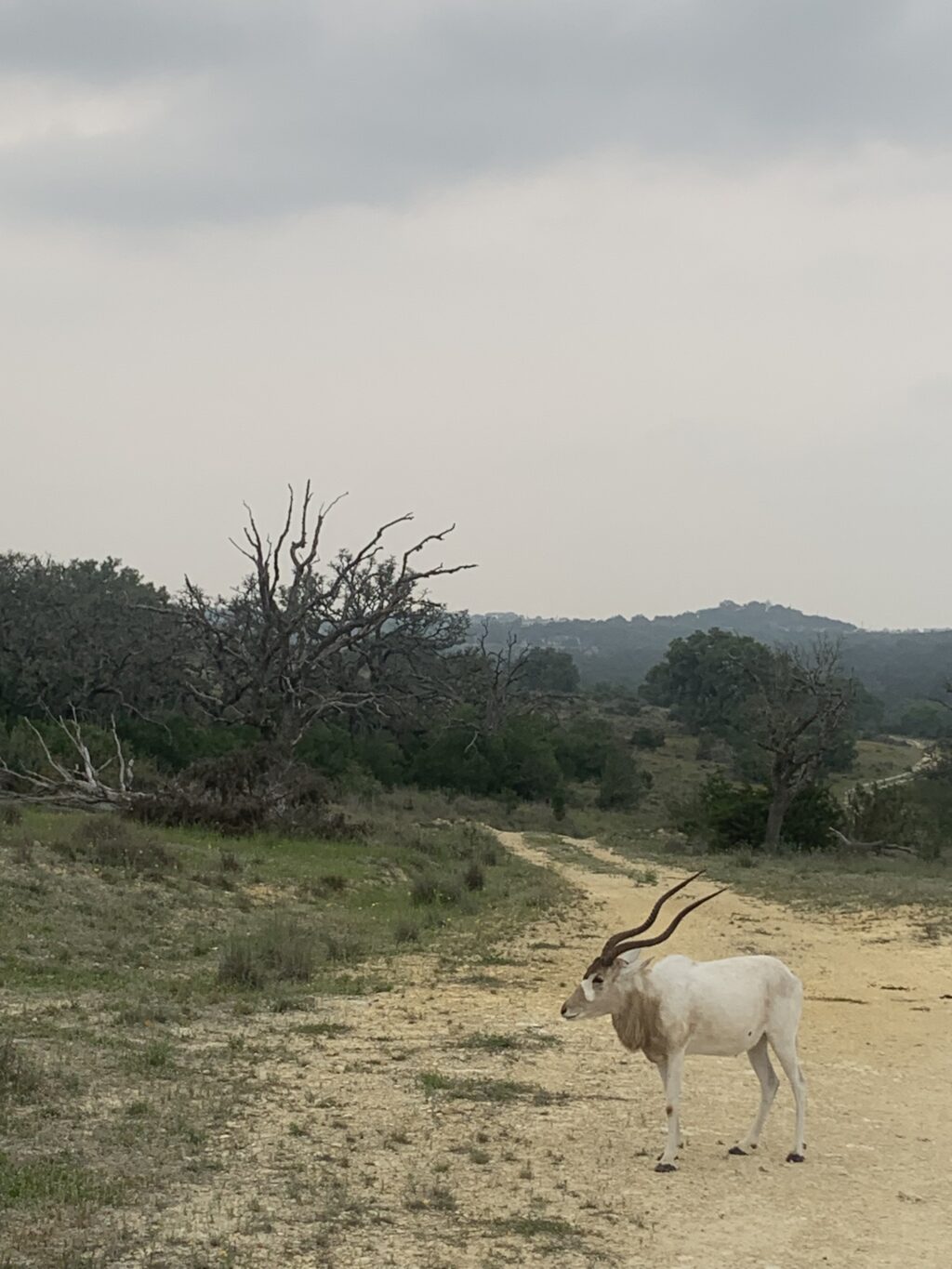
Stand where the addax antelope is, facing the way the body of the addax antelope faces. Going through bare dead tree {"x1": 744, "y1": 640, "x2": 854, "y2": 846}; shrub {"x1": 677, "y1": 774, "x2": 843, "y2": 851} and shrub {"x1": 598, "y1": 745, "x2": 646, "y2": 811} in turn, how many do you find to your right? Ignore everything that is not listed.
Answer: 3

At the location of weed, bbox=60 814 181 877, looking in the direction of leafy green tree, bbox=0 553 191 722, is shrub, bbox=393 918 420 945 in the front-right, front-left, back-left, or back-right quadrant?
back-right

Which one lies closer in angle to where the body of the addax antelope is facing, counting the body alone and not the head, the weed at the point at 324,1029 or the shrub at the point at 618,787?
the weed

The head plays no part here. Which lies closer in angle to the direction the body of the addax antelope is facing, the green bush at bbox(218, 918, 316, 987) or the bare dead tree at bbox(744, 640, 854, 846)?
the green bush

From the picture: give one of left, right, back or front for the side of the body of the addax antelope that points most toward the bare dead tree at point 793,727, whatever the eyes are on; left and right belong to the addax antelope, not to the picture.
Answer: right

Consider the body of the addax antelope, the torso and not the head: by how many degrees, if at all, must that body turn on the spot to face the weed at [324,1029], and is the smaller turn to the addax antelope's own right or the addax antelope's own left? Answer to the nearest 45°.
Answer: approximately 45° to the addax antelope's own right

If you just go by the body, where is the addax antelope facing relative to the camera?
to the viewer's left
